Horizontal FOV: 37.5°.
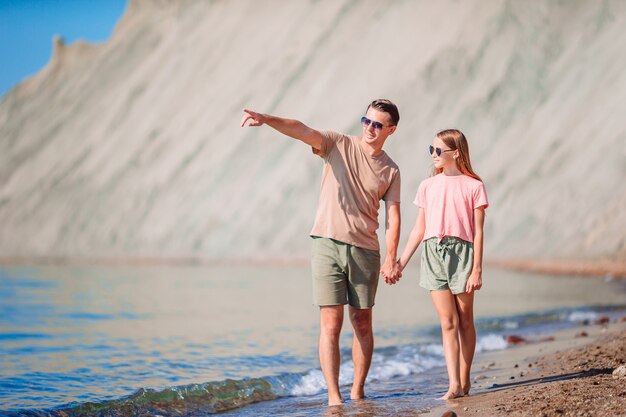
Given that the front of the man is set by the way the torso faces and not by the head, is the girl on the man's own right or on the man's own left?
on the man's own left

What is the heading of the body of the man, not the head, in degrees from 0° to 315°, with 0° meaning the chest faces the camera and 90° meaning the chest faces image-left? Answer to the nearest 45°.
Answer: approximately 0°
